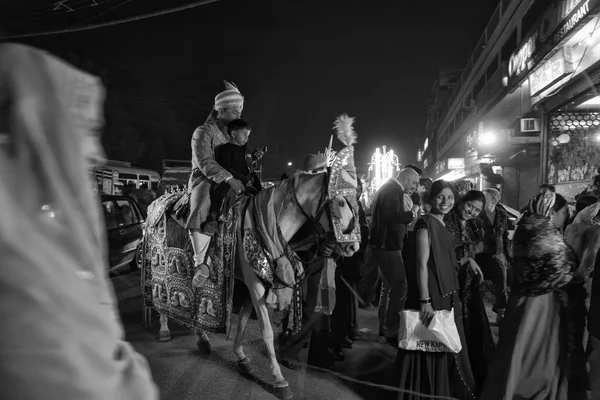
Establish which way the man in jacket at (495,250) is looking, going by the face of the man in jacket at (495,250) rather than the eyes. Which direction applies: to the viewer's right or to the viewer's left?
to the viewer's left

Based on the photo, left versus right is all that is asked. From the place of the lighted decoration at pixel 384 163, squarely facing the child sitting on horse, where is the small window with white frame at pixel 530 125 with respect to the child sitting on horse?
left

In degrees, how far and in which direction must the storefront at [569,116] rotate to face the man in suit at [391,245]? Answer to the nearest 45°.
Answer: approximately 45° to its left

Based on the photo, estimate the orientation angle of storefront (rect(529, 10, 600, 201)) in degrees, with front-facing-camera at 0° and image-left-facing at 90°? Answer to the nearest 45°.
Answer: approximately 45°

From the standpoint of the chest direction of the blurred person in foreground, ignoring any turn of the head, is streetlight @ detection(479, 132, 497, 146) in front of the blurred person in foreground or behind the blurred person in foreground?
in front

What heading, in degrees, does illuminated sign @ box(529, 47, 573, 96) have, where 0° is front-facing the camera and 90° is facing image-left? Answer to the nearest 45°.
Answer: approximately 45°

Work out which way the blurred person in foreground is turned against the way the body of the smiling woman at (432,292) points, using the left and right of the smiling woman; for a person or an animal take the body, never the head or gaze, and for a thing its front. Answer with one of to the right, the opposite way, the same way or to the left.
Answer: to the left

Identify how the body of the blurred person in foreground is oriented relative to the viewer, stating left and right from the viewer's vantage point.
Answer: facing to the right of the viewer

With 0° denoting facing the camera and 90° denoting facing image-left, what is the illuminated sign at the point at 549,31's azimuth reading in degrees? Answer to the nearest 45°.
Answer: approximately 45°

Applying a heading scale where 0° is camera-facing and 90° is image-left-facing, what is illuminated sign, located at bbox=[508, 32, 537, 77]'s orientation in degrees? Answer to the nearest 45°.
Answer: approximately 45°
